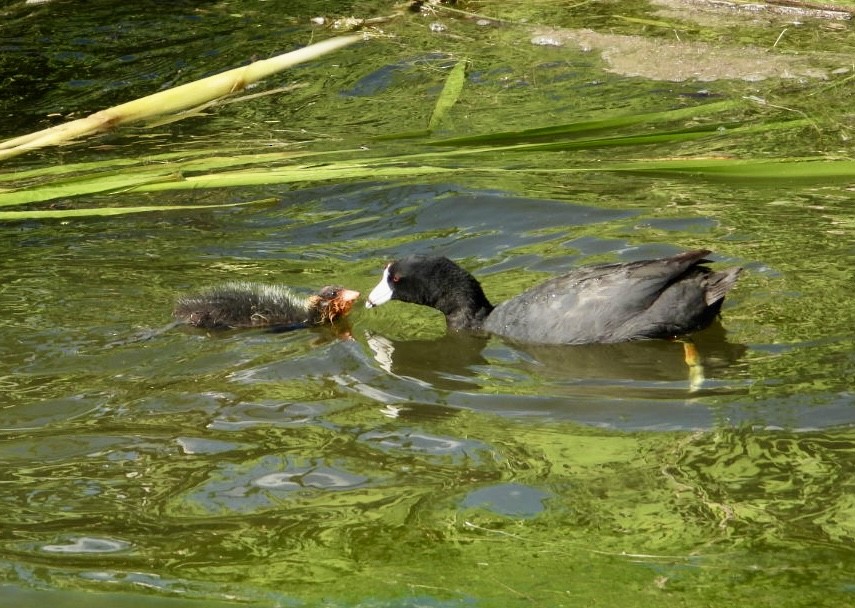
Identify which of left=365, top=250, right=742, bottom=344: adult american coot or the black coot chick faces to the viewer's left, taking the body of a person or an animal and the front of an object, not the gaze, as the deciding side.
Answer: the adult american coot

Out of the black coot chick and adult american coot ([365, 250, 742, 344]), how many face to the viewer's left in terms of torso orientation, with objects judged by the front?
1

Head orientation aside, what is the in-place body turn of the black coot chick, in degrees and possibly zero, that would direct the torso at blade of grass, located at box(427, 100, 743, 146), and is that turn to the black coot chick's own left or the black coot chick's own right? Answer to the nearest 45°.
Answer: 0° — it already faces it

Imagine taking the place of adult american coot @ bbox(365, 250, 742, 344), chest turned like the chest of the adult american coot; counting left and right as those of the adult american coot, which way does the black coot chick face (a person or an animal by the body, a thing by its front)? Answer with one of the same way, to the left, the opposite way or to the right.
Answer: the opposite way

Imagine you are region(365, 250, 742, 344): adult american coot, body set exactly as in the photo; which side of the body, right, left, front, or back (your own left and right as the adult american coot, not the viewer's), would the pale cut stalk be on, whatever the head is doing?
right

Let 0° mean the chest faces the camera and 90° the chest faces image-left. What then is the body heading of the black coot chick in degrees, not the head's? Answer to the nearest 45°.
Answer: approximately 270°

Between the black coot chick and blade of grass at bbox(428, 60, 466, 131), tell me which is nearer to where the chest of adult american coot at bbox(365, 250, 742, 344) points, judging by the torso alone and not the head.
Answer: the black coot chick

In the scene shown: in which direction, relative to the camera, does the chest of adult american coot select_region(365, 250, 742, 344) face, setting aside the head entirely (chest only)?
to the viewer's left

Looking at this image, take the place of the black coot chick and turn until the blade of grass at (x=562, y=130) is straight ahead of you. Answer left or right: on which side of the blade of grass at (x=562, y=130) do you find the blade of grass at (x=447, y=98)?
left

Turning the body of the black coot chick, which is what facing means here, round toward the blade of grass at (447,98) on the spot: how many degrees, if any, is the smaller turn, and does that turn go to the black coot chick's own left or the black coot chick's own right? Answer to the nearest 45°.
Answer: approximately 45° to the black coot chick's own left
